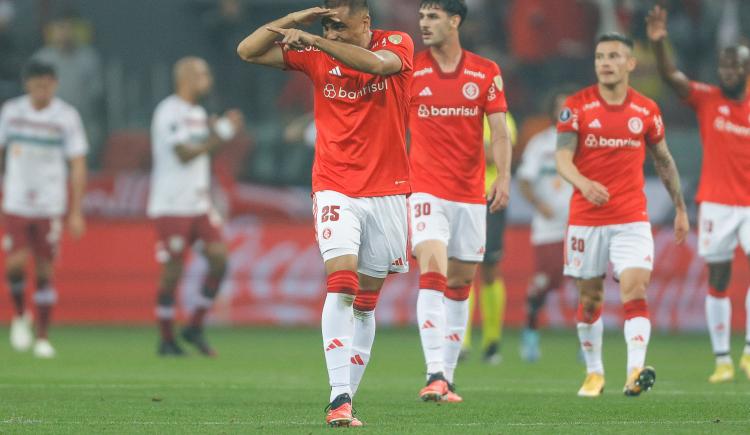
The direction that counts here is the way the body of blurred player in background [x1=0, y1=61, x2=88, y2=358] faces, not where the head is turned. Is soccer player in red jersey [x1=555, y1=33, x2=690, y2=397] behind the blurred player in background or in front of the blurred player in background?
in front

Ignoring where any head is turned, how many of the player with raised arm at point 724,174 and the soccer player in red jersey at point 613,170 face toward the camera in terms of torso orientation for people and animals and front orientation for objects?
2

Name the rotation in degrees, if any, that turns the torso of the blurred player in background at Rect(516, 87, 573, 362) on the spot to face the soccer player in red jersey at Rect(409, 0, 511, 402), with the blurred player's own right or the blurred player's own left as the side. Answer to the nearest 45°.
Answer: approximately 45° to the blurred player's own right

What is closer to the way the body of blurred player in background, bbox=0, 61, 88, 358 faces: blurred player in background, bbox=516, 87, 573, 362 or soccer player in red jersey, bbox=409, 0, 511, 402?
the soccer player in red jersey

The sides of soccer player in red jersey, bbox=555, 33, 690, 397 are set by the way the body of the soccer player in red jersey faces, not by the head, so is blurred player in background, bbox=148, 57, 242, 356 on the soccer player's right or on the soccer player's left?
on the soccer player's right

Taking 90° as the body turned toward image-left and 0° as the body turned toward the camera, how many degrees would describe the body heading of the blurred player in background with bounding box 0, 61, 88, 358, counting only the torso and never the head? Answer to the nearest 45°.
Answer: approximately 0°

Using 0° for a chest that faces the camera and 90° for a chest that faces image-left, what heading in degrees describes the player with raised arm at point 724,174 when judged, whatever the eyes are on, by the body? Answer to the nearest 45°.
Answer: approximately 0°

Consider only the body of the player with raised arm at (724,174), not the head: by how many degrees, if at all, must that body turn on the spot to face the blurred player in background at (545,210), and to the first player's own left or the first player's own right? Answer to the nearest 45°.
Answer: approximately 135° to the first player's own right

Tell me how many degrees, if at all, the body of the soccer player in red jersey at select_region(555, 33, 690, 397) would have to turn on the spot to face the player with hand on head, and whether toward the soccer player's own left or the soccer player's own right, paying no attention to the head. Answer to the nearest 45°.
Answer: approximately 45° to the soccer player's own right

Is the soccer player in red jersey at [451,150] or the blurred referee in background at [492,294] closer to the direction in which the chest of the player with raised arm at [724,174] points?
the soccer player in red jersey
